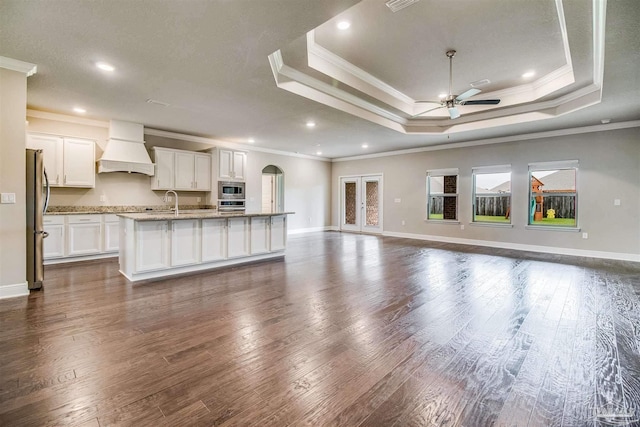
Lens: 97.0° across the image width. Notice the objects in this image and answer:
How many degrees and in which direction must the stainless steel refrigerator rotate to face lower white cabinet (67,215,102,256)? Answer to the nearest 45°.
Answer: approximately 90° to its left

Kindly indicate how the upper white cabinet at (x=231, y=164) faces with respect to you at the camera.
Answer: facing the viewer and to the right of the viewer

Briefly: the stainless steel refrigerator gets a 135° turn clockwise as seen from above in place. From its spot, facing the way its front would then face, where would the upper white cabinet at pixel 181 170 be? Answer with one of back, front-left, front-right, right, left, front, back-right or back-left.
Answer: back

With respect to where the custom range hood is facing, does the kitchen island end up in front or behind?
in front

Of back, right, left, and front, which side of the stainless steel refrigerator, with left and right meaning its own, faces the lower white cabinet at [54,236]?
left

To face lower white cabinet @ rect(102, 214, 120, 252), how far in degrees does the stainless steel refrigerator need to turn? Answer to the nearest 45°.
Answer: approximately 45° to its left

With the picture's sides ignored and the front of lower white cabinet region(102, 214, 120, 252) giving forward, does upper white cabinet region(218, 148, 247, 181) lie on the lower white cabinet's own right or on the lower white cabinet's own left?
on the lower white cabinet's own left

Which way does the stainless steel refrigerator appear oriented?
to the viewer's right

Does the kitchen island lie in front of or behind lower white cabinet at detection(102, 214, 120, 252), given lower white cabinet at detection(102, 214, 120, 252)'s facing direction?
in front
